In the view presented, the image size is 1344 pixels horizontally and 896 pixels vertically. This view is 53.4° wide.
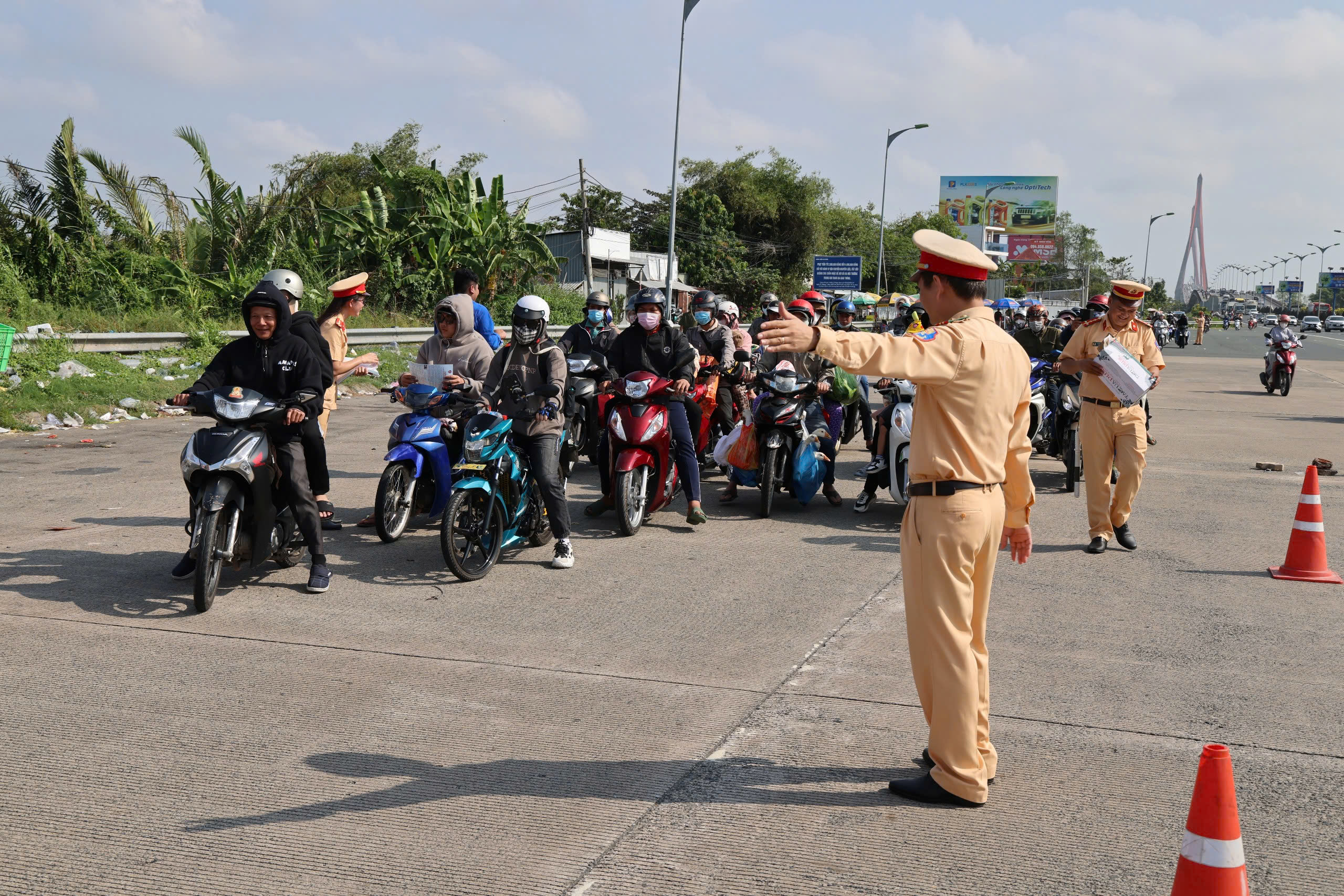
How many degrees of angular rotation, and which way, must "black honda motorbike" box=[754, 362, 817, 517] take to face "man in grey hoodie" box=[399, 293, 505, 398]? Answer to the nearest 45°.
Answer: approximately 45° to its right

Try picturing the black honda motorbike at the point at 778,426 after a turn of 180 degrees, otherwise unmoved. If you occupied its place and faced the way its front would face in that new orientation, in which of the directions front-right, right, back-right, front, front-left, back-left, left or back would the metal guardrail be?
front-left

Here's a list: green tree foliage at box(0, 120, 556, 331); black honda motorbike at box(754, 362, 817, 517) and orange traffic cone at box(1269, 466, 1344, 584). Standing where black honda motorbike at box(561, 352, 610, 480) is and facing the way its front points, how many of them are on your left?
2

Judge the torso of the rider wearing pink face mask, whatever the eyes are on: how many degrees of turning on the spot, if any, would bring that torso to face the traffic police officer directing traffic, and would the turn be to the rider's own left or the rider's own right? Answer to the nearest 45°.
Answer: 0° — they already face them

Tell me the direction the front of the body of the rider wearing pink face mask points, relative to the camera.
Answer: toward the camera

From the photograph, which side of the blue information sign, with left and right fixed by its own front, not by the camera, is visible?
front

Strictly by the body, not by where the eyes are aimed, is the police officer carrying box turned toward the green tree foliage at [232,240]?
no

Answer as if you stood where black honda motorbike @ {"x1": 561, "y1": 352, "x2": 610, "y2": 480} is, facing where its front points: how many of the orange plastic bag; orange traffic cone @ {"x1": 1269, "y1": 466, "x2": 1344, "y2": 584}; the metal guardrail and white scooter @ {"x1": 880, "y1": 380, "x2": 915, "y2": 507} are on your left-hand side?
3

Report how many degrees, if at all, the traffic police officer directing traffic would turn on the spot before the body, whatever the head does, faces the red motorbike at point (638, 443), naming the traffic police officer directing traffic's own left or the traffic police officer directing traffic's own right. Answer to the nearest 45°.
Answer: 0° — they already face it

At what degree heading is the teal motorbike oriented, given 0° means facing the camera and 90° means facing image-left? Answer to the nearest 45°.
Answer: approximately 45°

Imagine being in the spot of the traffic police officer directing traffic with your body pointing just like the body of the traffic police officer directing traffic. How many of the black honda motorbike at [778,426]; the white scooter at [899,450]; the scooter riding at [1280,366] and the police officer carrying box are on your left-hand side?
0

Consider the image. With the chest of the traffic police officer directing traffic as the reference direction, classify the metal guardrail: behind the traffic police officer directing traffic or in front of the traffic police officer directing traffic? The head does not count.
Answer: in front

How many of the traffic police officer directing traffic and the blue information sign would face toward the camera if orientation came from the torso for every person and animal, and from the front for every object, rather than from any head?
1

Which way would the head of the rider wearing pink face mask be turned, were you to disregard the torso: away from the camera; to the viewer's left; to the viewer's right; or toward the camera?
toward the camera

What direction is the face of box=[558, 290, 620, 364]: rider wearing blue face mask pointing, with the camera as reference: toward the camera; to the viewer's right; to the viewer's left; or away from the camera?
toward the camera

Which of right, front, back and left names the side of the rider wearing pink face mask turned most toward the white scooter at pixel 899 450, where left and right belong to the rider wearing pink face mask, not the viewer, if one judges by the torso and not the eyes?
left

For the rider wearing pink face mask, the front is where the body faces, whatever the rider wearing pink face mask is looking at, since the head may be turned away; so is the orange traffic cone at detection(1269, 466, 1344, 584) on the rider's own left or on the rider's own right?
on the rider's own left

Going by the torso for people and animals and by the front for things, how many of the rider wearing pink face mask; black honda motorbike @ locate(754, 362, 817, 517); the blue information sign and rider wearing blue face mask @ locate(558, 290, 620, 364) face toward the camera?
4

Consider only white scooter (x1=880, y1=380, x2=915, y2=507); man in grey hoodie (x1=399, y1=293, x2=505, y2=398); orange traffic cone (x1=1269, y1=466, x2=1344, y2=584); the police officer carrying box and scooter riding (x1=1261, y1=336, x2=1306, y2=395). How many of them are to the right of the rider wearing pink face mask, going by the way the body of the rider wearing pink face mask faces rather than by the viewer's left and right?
1

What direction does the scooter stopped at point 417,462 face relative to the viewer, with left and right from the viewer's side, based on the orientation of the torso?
facing the viewer and to the left of the viewer

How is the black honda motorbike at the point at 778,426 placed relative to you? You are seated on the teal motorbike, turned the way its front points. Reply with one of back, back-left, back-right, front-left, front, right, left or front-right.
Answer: back
